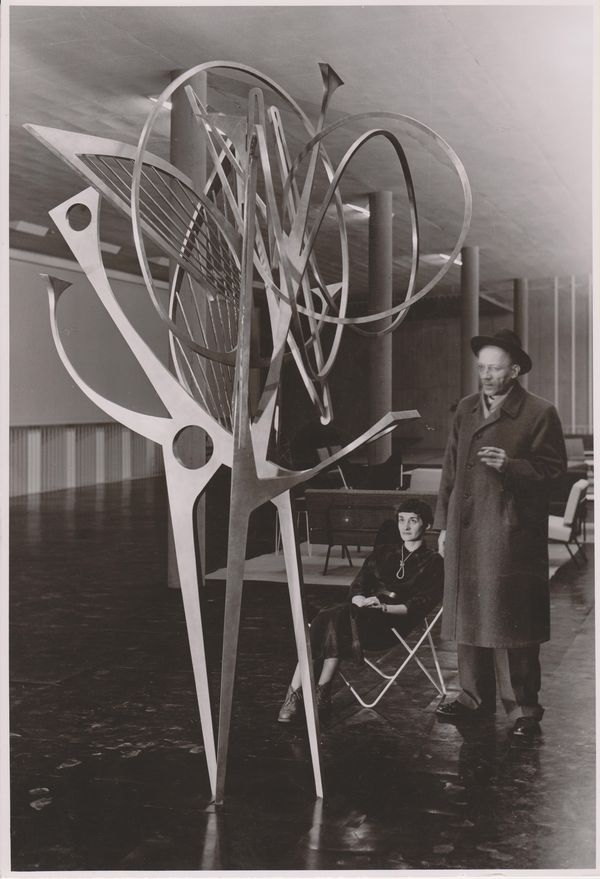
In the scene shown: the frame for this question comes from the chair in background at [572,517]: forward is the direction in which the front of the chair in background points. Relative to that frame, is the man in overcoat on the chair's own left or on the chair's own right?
on the chair's own left

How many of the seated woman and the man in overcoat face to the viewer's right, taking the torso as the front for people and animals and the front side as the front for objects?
0

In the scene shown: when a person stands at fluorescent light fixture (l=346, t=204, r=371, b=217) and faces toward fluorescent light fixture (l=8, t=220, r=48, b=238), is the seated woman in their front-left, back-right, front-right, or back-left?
back-left

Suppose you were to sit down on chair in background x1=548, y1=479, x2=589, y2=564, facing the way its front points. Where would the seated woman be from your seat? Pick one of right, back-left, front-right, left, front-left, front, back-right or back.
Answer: left

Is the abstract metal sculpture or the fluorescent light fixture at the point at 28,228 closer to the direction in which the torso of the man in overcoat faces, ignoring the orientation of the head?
the abstract metal sculpture

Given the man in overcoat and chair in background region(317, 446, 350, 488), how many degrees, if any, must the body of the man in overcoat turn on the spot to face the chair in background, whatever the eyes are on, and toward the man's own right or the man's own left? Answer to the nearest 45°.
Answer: approximately 135° to the man's own right

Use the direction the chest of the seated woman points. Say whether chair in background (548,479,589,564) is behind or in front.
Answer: behind

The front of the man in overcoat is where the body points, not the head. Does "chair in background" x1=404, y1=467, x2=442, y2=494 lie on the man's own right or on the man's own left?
on the man's own right

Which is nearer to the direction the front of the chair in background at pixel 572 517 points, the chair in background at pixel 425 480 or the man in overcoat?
the chair in background

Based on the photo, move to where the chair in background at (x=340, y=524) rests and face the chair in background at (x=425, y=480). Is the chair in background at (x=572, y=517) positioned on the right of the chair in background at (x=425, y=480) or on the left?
right

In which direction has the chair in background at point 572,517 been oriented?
to the viewer's left
